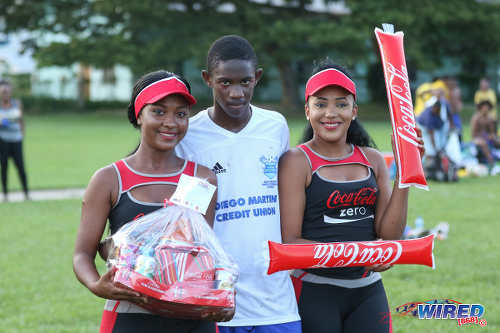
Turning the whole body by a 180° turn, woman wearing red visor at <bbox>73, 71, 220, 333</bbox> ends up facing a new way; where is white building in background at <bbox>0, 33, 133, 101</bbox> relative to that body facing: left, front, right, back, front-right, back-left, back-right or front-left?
front-right

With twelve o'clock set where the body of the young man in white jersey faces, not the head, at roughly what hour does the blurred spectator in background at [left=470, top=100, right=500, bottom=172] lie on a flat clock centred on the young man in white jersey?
The blurred spectator in background is roughly at 7 o'clock from the young man in white jersey.

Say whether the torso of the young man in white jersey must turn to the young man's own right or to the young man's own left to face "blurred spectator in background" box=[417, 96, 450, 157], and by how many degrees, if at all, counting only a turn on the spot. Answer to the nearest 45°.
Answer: approximately 180°

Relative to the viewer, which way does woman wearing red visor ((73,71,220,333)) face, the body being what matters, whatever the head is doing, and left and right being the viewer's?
facing the viewer and to the right of the viewer

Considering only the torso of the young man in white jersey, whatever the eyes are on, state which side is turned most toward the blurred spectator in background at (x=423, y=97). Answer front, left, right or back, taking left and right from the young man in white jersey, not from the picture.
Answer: back

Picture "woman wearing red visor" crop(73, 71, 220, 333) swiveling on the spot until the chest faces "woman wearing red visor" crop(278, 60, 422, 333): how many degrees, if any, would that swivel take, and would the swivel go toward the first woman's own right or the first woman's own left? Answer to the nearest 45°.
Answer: approximately 45° to the first woman's own left

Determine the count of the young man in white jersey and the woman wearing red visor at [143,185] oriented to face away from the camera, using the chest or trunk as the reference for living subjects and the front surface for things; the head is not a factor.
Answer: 0

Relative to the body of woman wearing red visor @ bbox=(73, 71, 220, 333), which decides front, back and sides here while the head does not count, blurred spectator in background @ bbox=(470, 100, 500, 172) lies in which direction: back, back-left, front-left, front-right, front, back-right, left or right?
left

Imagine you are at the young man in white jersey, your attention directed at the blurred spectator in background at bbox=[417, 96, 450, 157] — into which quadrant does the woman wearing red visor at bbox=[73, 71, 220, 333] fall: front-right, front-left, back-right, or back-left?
back-left

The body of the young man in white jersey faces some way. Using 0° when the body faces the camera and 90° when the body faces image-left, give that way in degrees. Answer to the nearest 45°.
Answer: approximately 0°

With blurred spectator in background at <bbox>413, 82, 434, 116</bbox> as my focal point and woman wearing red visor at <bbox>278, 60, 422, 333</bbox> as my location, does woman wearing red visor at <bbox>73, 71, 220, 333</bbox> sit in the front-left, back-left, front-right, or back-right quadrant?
back-left
